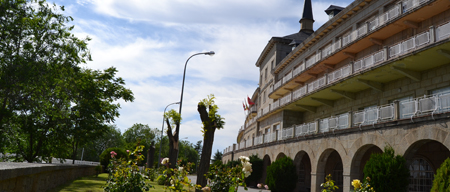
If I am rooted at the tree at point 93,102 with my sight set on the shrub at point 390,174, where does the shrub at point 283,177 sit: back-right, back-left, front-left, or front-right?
front-left

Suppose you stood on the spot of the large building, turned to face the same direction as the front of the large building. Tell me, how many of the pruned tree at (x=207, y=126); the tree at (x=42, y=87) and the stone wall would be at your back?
0

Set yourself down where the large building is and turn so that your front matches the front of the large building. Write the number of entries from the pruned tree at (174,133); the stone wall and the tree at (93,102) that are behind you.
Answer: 0

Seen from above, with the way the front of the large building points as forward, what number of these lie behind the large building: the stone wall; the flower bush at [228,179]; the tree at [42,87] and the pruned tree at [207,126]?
0

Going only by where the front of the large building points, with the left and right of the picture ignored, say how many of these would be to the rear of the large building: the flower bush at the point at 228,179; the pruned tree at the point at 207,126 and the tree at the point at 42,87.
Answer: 0

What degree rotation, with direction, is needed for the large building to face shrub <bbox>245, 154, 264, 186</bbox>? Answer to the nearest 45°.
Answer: approximately 90° to its right

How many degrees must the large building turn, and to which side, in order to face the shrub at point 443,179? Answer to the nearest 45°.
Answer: approximately 45° to its left

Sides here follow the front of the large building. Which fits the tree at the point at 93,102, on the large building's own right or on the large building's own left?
on the large building's own right

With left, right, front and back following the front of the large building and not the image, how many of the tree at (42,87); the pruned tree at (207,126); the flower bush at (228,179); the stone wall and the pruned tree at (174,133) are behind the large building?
0

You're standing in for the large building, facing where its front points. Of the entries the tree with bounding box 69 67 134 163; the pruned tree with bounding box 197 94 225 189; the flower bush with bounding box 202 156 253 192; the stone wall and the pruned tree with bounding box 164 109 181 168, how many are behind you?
0

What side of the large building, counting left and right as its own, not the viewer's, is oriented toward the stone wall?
front

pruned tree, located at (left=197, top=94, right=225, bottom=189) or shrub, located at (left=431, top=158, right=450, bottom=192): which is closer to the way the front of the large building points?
the pruned tree

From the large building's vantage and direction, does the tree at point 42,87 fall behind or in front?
in front

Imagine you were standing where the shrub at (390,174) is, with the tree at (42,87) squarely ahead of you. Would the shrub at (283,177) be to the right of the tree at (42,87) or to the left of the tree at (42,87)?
right

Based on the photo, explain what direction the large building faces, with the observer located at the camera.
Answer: facing the viewer and to the left of the viewer
